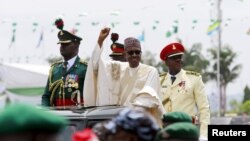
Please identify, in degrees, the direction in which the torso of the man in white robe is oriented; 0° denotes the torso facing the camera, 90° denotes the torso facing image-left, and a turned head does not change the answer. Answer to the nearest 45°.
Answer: approximately 0°

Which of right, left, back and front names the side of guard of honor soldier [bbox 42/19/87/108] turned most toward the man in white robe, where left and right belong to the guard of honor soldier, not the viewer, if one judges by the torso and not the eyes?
left

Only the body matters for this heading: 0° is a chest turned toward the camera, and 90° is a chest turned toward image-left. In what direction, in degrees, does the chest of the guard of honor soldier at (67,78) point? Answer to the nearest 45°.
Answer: approximately 45°
